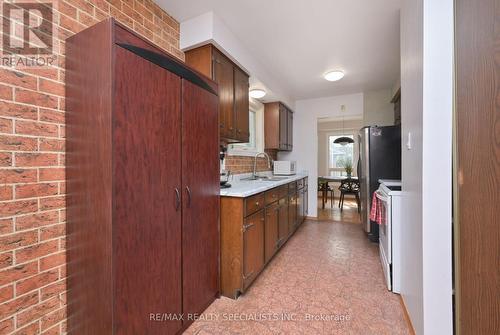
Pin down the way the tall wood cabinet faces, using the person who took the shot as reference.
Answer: facing the viewer and to the right of the viewer

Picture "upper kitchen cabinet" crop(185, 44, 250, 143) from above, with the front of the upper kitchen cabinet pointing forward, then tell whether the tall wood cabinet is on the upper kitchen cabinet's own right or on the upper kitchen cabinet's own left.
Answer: on the upper kitchen cabinet's own right

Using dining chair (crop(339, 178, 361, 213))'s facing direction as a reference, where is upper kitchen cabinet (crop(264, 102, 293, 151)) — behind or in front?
behind

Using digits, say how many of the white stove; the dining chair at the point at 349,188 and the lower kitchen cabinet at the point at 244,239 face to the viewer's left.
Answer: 1

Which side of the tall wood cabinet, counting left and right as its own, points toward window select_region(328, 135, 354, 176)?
left

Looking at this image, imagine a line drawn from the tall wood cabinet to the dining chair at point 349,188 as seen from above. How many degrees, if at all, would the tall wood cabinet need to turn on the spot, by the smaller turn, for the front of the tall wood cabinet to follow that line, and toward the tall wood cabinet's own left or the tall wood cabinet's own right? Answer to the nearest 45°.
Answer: approximately 90° to the tall wood cabinet's own left

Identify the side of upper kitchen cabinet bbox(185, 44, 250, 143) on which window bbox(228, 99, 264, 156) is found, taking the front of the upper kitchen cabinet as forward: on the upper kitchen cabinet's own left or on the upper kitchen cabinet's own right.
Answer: on the upper kitchen cabinet's own left

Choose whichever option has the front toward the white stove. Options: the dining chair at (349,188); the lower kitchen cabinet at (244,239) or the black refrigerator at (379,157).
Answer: the lower kitchen cabinet

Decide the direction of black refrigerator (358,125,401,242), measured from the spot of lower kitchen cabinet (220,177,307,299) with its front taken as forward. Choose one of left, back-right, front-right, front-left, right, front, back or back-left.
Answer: front-left

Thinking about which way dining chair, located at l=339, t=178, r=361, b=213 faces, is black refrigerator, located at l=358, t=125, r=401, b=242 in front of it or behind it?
behind

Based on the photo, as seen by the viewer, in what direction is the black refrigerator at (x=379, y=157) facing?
to the viewer's left

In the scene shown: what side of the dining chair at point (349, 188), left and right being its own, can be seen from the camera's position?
back

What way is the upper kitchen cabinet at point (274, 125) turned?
to the viewer's right

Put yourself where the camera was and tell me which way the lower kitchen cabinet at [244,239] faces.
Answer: facing to the right of the viewer

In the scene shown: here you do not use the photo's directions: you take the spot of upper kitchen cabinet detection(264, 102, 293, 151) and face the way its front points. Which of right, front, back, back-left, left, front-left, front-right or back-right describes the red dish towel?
front-right

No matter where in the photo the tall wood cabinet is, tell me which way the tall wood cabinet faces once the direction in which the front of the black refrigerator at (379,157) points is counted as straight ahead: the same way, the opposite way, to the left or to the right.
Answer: the opposite way

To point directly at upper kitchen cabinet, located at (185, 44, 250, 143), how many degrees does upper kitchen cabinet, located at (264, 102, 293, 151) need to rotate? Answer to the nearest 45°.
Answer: approximately 90° to its right
